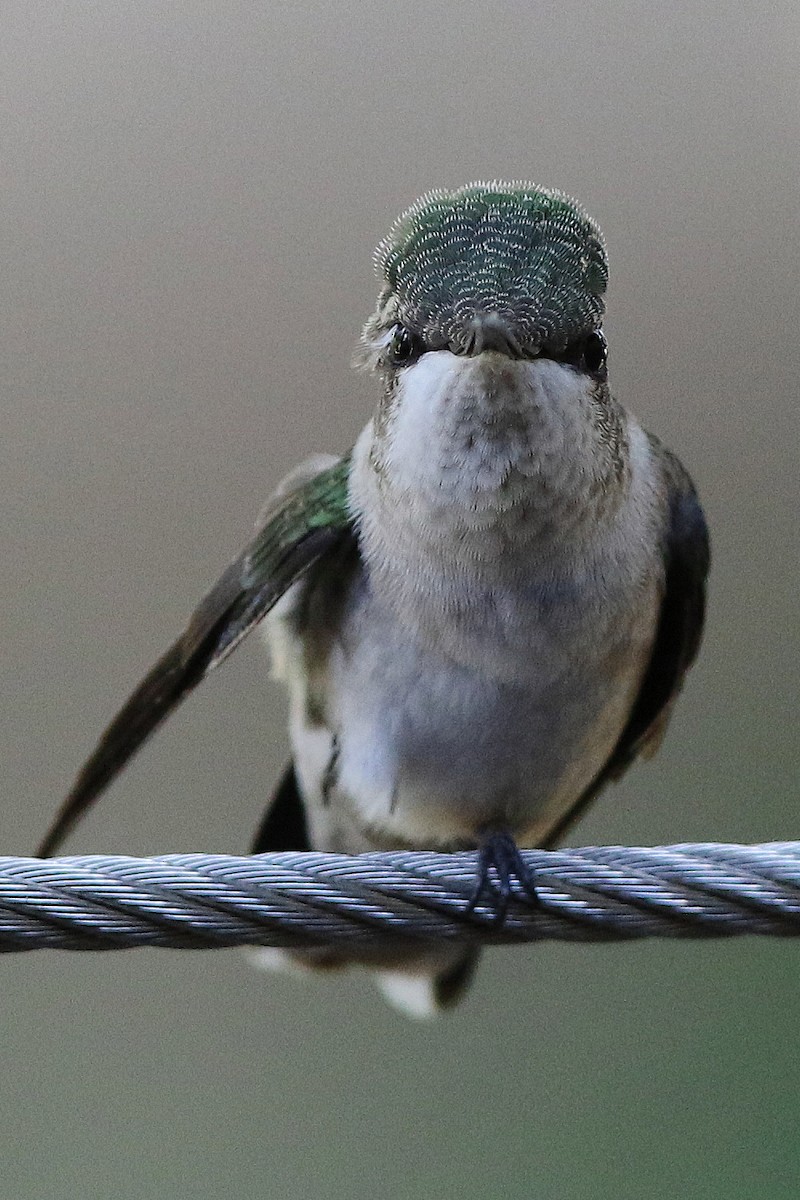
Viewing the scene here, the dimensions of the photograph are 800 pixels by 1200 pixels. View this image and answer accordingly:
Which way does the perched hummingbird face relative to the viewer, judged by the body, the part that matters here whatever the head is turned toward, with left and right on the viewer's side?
facing the viewer
